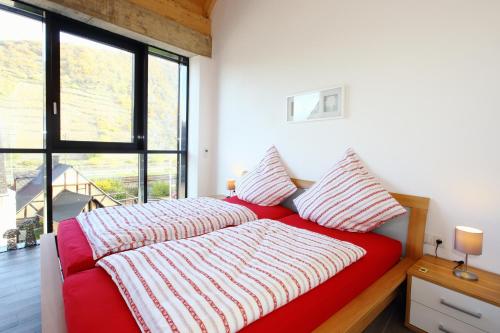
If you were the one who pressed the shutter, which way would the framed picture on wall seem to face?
facing the viewer and to the left of the viewer

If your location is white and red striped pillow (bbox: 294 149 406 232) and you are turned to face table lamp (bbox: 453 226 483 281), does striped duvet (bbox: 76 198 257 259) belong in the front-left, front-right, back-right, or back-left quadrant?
back-right

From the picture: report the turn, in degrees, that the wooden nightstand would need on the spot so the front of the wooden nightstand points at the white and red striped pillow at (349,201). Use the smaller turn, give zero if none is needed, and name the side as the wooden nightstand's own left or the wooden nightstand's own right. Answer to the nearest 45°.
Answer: approximately 45° to the wooden nightstand's own right

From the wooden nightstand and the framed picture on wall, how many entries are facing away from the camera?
0

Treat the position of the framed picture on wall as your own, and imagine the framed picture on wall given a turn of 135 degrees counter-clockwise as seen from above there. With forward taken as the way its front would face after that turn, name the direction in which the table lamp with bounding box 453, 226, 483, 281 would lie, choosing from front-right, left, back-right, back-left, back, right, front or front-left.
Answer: front-right

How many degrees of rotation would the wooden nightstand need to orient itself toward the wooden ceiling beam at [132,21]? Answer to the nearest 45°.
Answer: approximately 45° to its right
